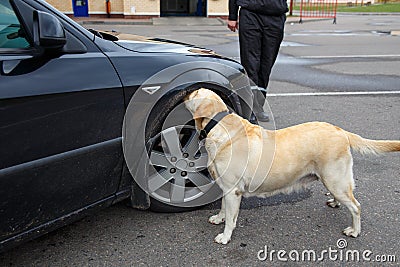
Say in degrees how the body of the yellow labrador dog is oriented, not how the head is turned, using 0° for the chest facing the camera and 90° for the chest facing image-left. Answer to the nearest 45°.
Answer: approximately 90°
